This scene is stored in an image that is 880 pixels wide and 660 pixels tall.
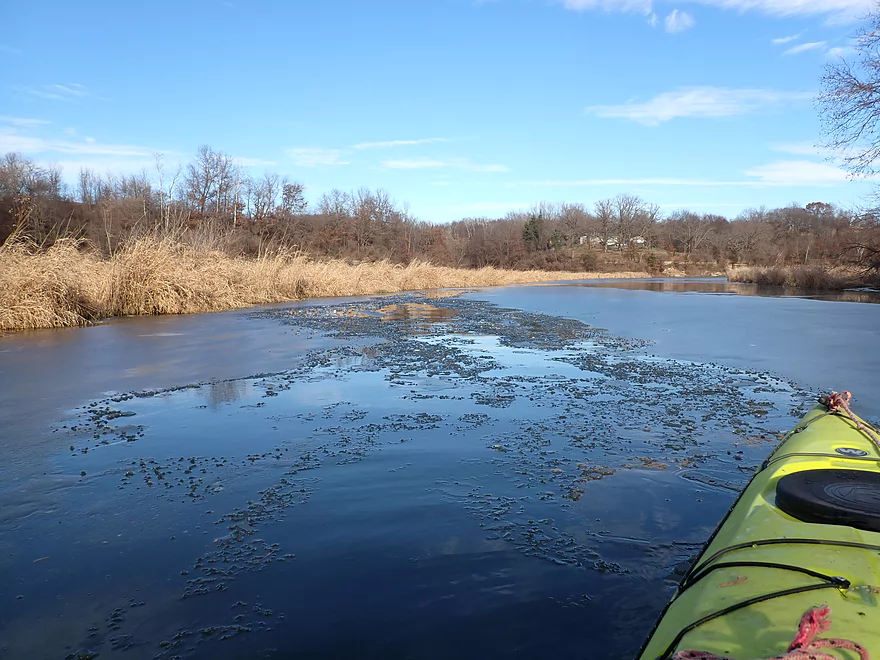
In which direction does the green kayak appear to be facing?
away from the camera
